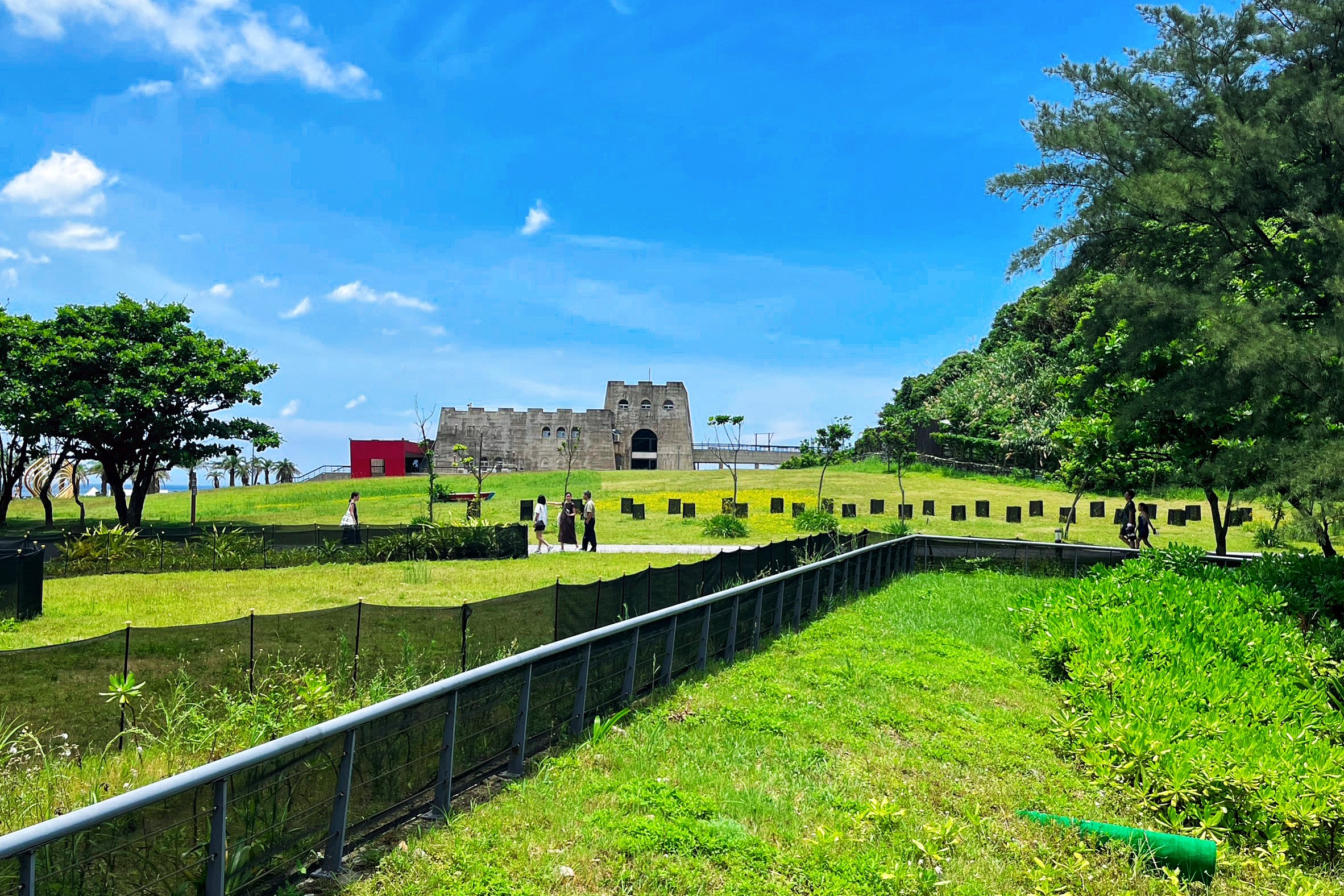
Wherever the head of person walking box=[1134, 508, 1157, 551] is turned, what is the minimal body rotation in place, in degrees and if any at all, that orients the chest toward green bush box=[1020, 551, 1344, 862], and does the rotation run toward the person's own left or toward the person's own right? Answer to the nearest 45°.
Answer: approximately 90° to the person's own left
